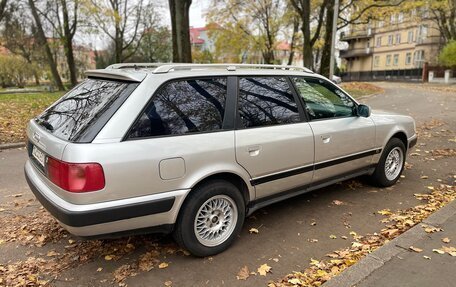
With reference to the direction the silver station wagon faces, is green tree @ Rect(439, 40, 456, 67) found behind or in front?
in front

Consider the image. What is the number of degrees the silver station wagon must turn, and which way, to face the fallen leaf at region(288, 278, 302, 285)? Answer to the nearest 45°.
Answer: approximately 90° to its right

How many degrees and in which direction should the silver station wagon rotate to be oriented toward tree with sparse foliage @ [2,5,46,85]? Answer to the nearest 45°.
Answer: approximately 90° to its left

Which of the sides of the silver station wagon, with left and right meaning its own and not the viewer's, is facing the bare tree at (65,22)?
left

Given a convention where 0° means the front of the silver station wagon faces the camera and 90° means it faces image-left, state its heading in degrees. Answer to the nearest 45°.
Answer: approximately 225°

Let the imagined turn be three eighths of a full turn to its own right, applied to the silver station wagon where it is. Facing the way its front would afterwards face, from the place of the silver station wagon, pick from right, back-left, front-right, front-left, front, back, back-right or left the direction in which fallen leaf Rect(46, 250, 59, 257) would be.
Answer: right

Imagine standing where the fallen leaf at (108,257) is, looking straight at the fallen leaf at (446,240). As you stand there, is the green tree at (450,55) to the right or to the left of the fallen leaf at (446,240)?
left

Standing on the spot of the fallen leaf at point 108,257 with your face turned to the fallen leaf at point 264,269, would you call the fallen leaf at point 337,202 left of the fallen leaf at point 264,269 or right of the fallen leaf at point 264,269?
left
